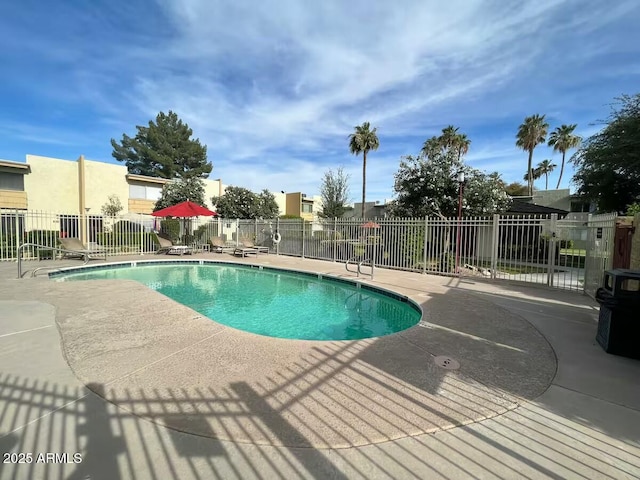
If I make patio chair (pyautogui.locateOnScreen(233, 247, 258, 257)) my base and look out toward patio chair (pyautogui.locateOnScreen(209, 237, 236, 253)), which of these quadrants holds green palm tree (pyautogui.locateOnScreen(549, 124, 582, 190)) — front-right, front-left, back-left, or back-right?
back-right

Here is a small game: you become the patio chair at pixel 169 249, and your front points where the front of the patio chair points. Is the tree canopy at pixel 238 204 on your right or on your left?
on your left

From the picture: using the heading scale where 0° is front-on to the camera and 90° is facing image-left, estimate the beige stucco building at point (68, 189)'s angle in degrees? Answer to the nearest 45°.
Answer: approximately 315°

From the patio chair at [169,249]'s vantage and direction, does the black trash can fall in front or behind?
in front

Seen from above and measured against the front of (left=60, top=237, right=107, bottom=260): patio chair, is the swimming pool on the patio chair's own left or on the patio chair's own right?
on the patio chair's own right

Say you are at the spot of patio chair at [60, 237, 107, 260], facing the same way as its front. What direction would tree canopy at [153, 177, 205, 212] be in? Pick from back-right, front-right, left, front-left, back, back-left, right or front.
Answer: front-left

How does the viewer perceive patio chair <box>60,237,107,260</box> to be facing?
facing to the right of the viewer

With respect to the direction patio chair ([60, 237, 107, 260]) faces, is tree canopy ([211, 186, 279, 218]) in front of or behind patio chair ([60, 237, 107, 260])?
in front

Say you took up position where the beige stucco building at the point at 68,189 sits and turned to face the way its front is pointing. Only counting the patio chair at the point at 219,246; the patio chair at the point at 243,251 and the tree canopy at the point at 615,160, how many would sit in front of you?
3

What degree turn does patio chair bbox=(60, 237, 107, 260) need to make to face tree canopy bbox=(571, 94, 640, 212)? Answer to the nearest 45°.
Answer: approximately 45° to its right
